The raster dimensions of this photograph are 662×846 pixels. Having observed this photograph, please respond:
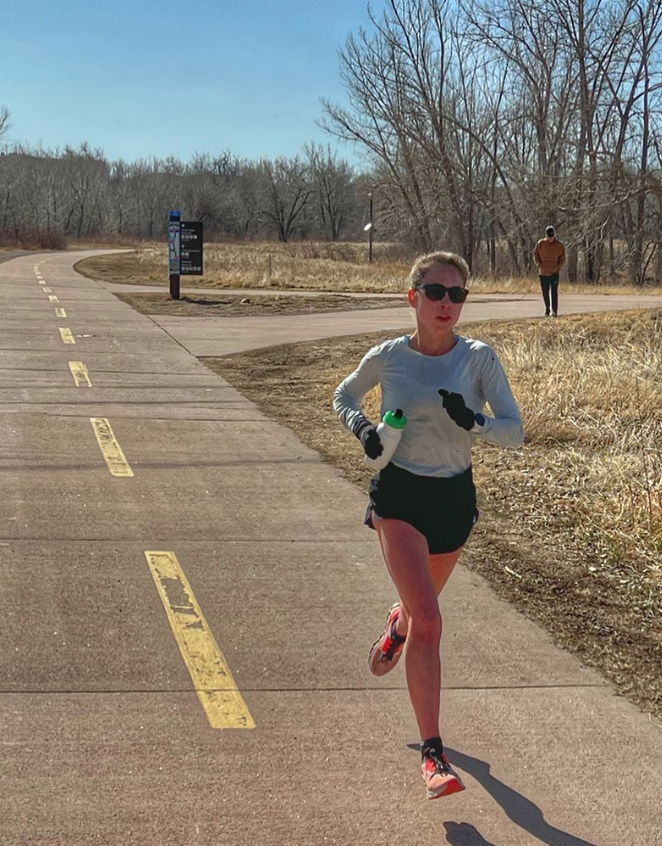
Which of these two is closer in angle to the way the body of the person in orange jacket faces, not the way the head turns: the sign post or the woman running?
the woman running

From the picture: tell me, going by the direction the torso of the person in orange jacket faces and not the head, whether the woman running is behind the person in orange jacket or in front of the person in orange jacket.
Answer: in front

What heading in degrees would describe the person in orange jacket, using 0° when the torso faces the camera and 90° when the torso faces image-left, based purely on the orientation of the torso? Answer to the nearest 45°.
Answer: approximately 0°

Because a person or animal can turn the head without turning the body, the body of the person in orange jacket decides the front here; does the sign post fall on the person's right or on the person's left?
on the person's right
